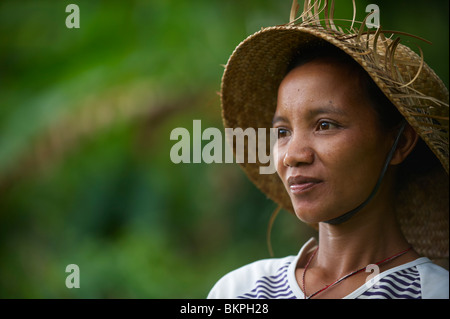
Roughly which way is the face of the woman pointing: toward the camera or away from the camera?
toward the camera

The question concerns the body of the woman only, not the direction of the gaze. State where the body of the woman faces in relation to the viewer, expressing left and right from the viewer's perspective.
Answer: facing the viewer and to the left of the viewer
